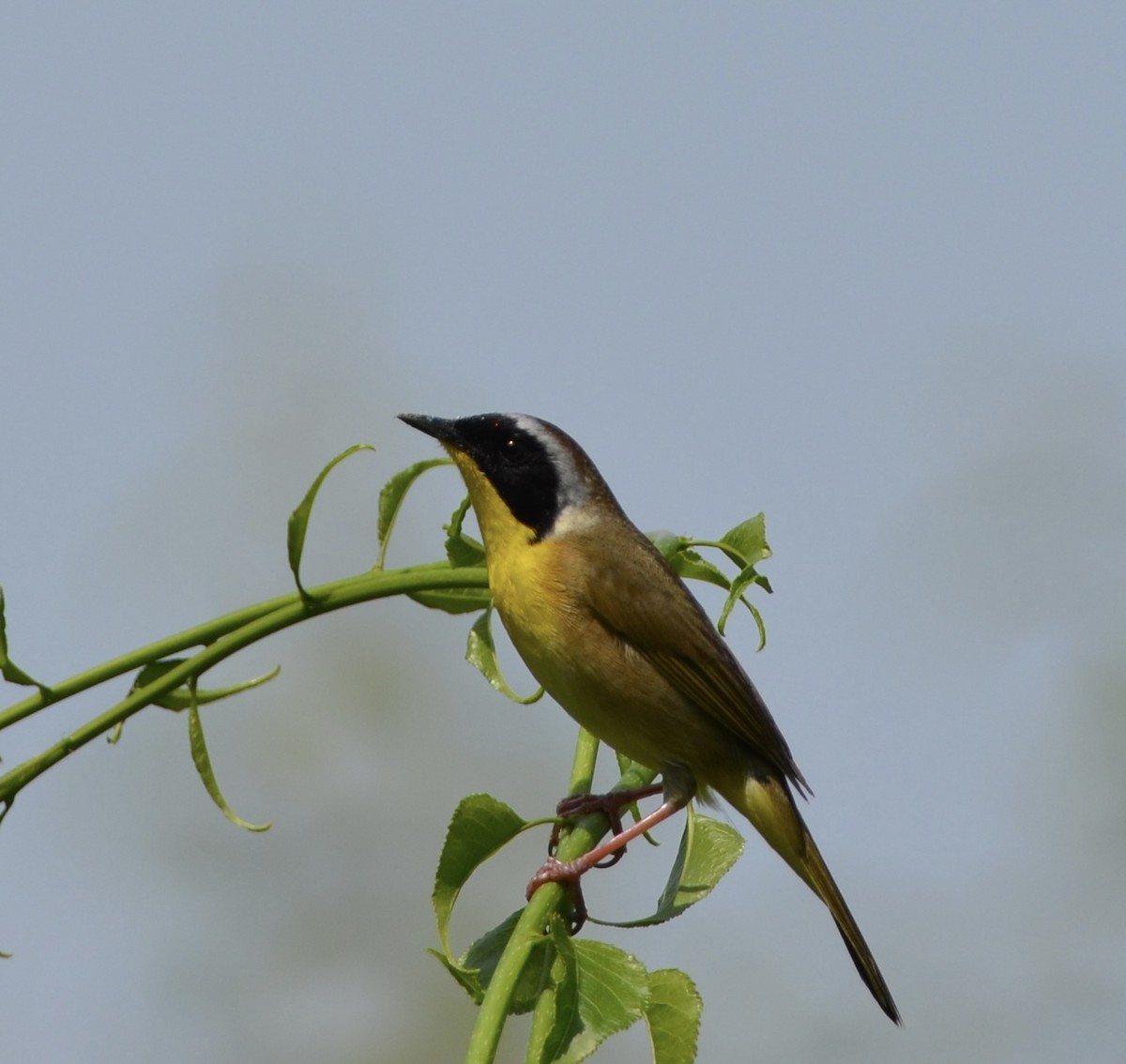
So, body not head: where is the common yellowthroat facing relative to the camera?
to the viewer's left
